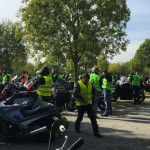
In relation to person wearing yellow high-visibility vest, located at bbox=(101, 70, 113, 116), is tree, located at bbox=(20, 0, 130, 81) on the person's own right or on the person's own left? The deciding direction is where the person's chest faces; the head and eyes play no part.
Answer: on the person's own right

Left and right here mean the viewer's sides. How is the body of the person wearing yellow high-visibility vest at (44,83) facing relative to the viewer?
facing away from the viewer and to the left of the viewer
